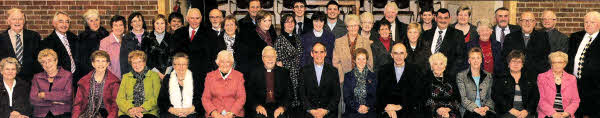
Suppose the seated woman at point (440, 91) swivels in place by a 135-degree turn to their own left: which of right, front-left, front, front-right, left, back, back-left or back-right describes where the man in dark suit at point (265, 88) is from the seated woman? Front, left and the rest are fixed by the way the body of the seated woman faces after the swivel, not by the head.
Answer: back-left

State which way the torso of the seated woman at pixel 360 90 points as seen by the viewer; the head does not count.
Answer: toward the camera

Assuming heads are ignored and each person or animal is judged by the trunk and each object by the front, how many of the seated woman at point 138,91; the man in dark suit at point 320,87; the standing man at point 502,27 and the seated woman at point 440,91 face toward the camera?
4

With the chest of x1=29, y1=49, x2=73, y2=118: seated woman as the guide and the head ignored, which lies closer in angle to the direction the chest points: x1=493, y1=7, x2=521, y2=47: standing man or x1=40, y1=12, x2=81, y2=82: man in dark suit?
the standing man

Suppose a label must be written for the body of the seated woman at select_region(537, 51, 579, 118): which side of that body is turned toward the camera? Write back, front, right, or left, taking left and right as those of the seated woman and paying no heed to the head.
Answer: front

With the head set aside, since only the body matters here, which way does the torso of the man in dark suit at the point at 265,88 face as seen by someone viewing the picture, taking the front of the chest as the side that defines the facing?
toward the camera

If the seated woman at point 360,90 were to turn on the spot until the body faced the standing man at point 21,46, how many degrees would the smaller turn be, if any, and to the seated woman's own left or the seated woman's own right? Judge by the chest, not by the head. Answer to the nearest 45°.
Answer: approximately 90° to the seated woman's own right

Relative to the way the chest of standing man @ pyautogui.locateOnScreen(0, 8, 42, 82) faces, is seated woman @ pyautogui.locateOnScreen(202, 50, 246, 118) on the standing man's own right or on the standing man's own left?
on the standing man's own left

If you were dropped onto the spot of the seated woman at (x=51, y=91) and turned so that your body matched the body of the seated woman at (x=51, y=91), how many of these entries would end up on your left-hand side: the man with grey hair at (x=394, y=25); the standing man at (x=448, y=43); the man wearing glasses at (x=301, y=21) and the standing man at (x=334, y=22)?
4

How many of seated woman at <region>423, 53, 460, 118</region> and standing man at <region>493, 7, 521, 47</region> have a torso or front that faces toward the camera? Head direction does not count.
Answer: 2

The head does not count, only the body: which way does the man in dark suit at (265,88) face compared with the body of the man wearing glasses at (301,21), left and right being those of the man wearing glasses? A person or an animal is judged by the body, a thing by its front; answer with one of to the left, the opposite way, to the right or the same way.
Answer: the same way

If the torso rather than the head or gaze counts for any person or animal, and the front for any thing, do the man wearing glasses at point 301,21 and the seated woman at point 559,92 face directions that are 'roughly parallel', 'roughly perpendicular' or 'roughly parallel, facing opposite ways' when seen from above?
roughly parallel

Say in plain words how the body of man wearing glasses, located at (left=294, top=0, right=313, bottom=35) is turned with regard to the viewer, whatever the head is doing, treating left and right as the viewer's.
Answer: facing the viewer

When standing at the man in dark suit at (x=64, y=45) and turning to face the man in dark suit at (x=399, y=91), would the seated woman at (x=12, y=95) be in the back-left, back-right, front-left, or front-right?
back-right

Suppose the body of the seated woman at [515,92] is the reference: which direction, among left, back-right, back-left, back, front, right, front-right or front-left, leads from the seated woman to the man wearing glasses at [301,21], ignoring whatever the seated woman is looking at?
right

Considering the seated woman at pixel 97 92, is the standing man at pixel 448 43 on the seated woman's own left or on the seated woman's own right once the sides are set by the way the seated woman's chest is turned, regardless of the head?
on the seated woman's own left

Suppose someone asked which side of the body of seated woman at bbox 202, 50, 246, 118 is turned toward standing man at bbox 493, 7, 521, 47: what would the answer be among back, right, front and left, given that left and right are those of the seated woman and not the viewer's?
left

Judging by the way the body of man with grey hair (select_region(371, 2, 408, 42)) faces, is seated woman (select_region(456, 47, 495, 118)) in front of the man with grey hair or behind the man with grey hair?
in front
